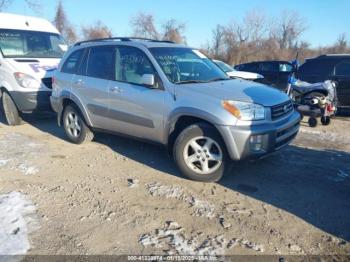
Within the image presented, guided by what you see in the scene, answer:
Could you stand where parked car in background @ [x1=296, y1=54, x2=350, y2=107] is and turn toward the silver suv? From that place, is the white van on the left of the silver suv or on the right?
right

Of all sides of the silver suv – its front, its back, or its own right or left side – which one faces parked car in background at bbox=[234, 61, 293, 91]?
left

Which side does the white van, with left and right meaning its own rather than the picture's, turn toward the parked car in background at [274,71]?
left

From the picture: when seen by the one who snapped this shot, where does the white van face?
facing the viewer and to the right of the viewer

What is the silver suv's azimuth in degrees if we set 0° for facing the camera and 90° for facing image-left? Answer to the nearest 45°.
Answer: approximately 315°

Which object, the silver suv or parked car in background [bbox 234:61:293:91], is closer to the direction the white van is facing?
the silver suv

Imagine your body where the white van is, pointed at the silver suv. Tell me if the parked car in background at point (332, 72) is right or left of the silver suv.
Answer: left

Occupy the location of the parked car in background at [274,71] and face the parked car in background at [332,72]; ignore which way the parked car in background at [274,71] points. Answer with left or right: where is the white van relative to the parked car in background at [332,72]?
right

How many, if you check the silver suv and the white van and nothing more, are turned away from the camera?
0

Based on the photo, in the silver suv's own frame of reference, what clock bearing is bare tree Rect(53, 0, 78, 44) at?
The bare tree is roughly at 7 o'clock from the silver suv.

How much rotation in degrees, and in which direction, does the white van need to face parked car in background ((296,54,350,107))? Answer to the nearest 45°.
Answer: approximately 45° to its left

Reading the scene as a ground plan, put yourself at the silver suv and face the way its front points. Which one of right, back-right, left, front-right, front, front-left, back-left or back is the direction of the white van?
back

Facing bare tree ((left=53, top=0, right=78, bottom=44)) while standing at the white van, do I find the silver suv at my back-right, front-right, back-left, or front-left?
back-right

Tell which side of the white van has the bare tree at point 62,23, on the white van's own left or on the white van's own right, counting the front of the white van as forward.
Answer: on the white van's own left

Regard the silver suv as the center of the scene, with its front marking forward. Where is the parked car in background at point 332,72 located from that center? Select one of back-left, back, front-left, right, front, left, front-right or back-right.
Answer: left
